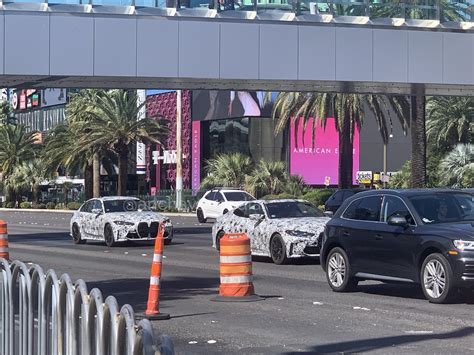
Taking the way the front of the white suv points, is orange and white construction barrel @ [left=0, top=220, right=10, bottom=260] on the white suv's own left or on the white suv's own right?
on the white suv's own right

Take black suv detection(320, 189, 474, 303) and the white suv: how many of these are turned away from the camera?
0

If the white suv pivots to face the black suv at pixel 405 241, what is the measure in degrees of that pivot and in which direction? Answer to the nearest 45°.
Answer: approximately 45° to its right

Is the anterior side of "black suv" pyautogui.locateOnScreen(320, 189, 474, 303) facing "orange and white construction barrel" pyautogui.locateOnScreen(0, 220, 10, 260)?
no

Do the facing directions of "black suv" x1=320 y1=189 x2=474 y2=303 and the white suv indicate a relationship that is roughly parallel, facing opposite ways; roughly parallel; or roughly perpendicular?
roughly parallel

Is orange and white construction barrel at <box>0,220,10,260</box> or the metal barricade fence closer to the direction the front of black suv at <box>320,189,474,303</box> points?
the metal barricade fence

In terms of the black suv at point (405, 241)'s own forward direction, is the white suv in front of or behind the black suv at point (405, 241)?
behind

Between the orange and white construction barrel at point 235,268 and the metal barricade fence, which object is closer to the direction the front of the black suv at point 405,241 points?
the metal barricade fence

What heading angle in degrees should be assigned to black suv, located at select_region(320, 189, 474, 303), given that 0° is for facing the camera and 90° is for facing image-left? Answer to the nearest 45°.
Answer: approximately 315°

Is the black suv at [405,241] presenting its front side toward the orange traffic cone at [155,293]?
no

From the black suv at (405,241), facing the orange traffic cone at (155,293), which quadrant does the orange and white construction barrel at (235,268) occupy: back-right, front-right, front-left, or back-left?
front-right

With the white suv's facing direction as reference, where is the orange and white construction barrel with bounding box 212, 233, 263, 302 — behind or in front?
in front
